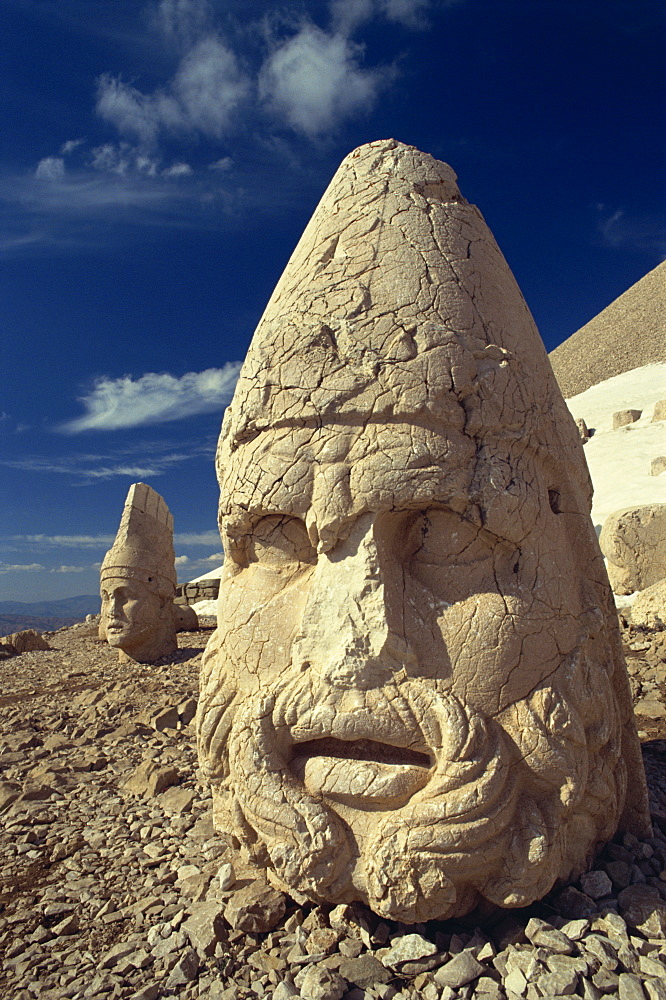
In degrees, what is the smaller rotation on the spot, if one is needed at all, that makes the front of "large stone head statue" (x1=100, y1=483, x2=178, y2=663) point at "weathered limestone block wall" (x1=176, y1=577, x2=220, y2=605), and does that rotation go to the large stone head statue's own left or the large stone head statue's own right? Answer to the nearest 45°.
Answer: approximately 135° to the large stone head statue's own right

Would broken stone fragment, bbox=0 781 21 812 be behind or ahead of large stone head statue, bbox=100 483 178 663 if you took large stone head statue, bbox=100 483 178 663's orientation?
ahead

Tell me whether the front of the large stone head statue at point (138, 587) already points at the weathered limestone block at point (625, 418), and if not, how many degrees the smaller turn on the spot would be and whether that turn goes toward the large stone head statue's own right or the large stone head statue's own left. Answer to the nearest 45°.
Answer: approximately 180°

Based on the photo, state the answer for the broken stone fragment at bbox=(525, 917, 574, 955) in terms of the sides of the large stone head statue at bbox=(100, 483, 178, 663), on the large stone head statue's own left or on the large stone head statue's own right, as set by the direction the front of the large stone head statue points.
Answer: on the large stone head statue's own left

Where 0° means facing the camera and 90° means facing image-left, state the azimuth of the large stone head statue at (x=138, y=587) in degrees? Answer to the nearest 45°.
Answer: approximately 45°

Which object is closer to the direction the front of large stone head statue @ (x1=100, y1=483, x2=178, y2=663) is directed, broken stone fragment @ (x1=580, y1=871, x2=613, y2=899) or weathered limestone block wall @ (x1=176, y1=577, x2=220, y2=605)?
the broken stone fragment

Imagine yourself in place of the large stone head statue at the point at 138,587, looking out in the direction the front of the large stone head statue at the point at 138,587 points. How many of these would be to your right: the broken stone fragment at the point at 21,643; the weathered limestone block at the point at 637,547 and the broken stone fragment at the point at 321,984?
1

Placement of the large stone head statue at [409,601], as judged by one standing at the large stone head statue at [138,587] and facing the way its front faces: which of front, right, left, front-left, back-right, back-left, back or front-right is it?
front-left

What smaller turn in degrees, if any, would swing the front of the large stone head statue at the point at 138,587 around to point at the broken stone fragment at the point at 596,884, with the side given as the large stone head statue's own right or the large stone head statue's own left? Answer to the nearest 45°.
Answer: approximately 45° to the large stone head statue's own left

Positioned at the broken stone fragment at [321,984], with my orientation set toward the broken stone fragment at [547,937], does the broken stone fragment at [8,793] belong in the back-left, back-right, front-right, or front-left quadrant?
back-left

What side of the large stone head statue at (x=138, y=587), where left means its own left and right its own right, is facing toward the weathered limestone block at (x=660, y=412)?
back
